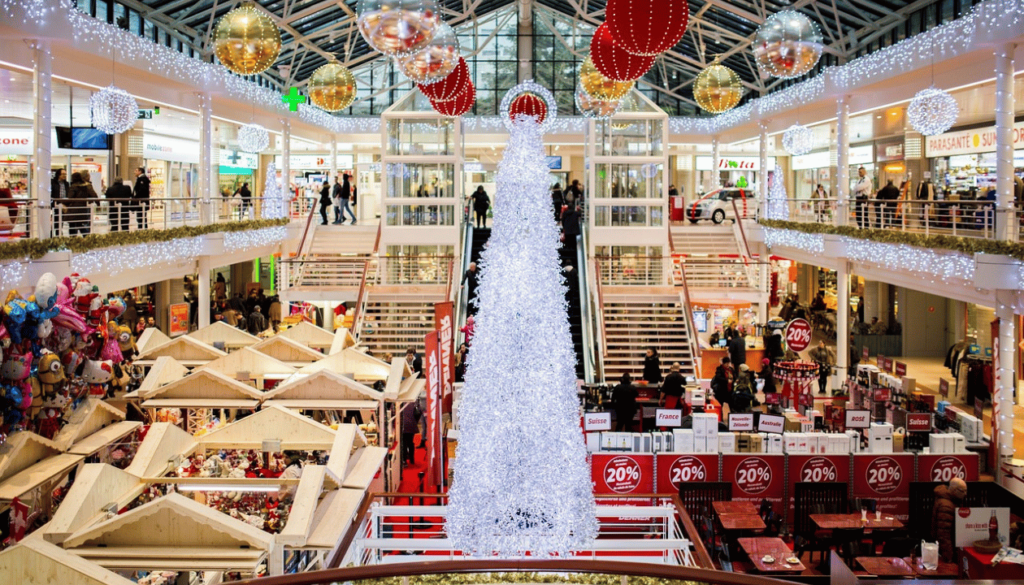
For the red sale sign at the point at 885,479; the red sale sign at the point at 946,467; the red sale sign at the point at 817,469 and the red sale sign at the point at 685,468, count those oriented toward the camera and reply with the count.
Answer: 4

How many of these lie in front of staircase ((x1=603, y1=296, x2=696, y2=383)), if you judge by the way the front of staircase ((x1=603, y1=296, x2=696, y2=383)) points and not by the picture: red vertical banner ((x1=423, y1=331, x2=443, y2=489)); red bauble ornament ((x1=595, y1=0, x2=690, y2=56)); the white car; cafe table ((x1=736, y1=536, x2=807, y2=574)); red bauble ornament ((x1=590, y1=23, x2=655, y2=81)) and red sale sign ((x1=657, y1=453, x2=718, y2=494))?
5

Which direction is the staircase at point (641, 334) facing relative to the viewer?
toward the camera

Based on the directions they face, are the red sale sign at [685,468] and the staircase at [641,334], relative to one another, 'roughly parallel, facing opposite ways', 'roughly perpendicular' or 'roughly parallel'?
roughly parallel

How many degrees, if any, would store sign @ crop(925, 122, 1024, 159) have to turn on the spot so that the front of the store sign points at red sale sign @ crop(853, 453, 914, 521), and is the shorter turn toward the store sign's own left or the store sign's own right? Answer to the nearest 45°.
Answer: approximately 45° to the store sign's own left

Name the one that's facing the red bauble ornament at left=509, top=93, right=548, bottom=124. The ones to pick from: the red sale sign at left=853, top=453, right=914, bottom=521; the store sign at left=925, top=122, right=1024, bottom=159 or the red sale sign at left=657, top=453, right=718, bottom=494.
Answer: the store sign

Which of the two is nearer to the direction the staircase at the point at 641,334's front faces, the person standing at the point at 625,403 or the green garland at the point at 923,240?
the person standing

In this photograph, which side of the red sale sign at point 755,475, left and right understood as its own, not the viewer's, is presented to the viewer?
front

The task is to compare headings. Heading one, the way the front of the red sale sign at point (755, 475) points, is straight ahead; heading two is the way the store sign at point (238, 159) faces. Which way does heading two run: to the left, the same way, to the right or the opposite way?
to the left

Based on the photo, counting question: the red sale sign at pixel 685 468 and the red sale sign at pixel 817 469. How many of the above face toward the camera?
2

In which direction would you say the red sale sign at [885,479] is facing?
toward the camera

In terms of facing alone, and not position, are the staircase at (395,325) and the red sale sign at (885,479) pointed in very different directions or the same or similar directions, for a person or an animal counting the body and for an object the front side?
same or similar directions

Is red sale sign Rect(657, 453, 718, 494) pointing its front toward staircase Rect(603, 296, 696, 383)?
no

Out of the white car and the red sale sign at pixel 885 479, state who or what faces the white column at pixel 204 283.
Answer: the white car

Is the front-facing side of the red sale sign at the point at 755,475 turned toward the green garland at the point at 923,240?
no
